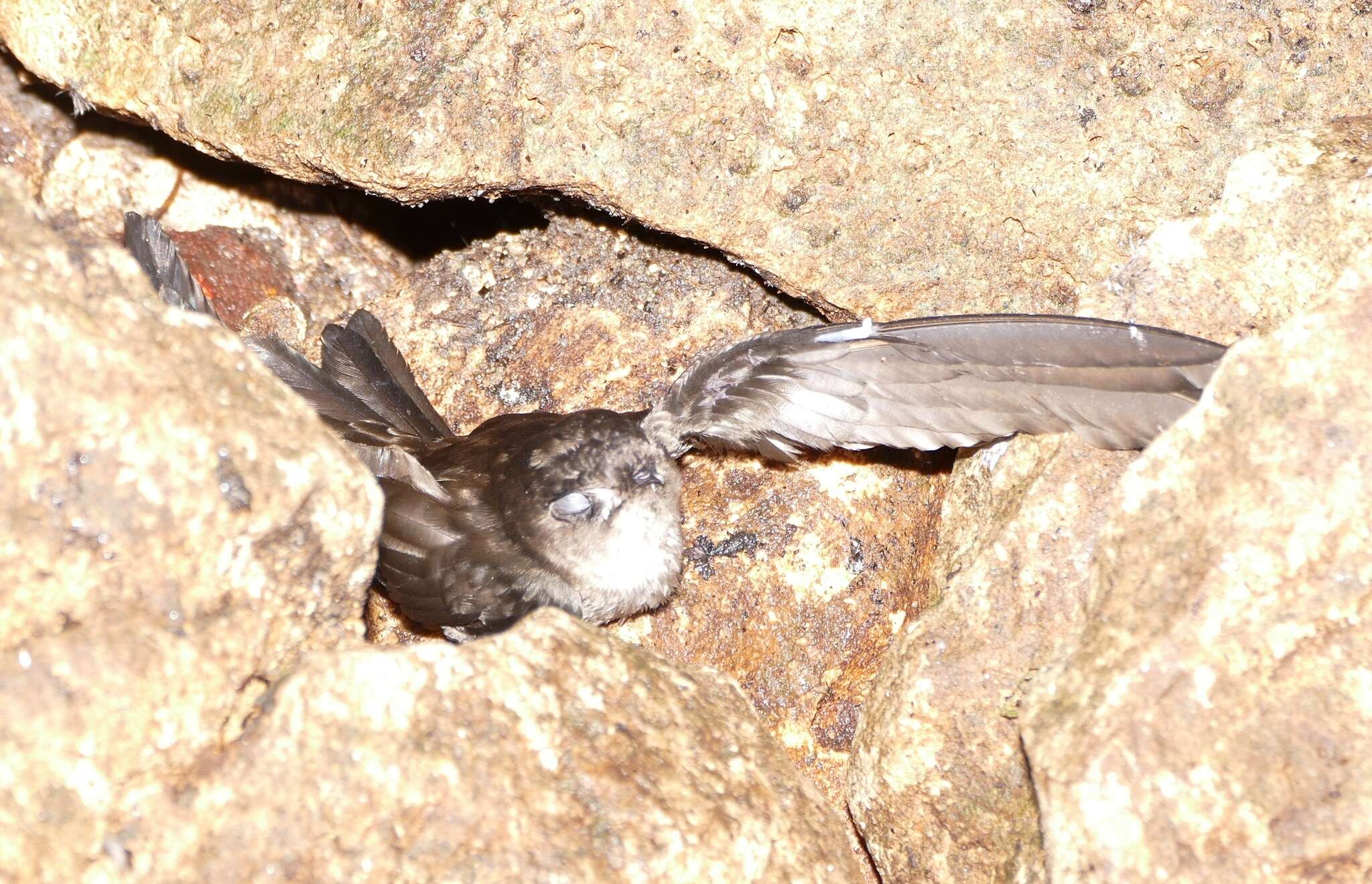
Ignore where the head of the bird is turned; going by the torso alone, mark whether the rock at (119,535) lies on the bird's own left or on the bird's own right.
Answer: on the bird's own right

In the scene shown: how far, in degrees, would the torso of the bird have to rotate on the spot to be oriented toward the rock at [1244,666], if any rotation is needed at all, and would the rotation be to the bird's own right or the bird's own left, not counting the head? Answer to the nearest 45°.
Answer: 0° — it already faces it

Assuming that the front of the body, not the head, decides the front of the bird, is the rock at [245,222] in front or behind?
behind

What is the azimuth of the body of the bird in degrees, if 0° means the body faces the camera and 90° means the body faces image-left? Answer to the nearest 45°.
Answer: approximately 315°

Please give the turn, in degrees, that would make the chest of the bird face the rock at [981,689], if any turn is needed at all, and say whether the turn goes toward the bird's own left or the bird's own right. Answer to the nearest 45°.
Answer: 0° — it already faces it
